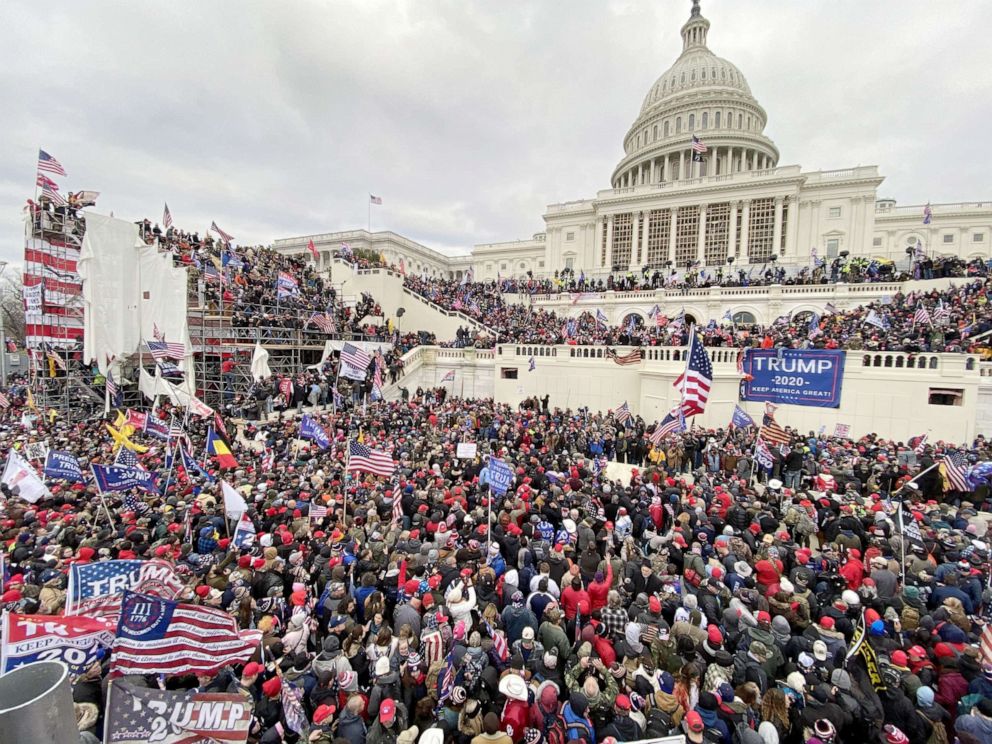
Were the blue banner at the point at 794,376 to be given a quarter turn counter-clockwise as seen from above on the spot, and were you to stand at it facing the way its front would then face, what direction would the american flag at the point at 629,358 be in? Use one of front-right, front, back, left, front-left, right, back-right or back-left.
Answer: back

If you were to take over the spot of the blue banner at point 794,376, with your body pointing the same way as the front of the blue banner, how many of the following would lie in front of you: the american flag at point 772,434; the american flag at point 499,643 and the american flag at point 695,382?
3

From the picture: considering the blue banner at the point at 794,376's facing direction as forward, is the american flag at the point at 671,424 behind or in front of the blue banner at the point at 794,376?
in front

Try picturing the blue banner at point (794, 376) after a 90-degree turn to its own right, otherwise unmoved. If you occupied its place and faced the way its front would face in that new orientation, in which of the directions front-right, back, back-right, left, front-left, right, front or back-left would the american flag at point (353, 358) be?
front-left

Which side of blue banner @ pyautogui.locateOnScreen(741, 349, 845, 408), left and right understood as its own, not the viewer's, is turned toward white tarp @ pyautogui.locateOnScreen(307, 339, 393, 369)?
right

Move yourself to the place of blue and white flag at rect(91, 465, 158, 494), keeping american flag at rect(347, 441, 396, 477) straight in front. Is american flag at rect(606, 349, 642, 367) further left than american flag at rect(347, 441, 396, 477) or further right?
left

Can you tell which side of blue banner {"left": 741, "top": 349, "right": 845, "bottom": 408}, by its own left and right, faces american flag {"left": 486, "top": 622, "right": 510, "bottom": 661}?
front

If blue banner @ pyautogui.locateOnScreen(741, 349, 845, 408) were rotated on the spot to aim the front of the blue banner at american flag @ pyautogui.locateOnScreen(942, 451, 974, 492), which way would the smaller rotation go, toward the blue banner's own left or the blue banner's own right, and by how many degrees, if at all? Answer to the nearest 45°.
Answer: approximately 45° to the blue banner's own left

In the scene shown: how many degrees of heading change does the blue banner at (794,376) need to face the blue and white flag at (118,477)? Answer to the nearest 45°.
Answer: approximately 45° to its right

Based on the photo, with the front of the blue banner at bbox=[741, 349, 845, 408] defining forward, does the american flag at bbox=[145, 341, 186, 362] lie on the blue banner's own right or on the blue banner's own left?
on the blue banner's own right

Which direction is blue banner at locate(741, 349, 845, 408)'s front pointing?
toward the camera

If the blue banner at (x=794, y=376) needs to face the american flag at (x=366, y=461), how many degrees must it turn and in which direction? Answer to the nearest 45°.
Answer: approximately 45° to its right

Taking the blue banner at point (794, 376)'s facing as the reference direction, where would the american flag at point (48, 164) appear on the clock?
The american flag is roughly at 2 o'clock from the blue banner.

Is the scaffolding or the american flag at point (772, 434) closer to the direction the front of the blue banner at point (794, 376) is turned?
the american flag

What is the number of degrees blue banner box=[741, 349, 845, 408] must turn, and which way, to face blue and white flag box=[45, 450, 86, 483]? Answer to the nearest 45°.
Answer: approximately 45° to its right

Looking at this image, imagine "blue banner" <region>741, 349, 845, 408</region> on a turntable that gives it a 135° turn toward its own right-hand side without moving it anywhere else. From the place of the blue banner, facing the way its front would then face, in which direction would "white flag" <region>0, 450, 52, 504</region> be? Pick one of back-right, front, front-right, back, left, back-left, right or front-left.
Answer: left
